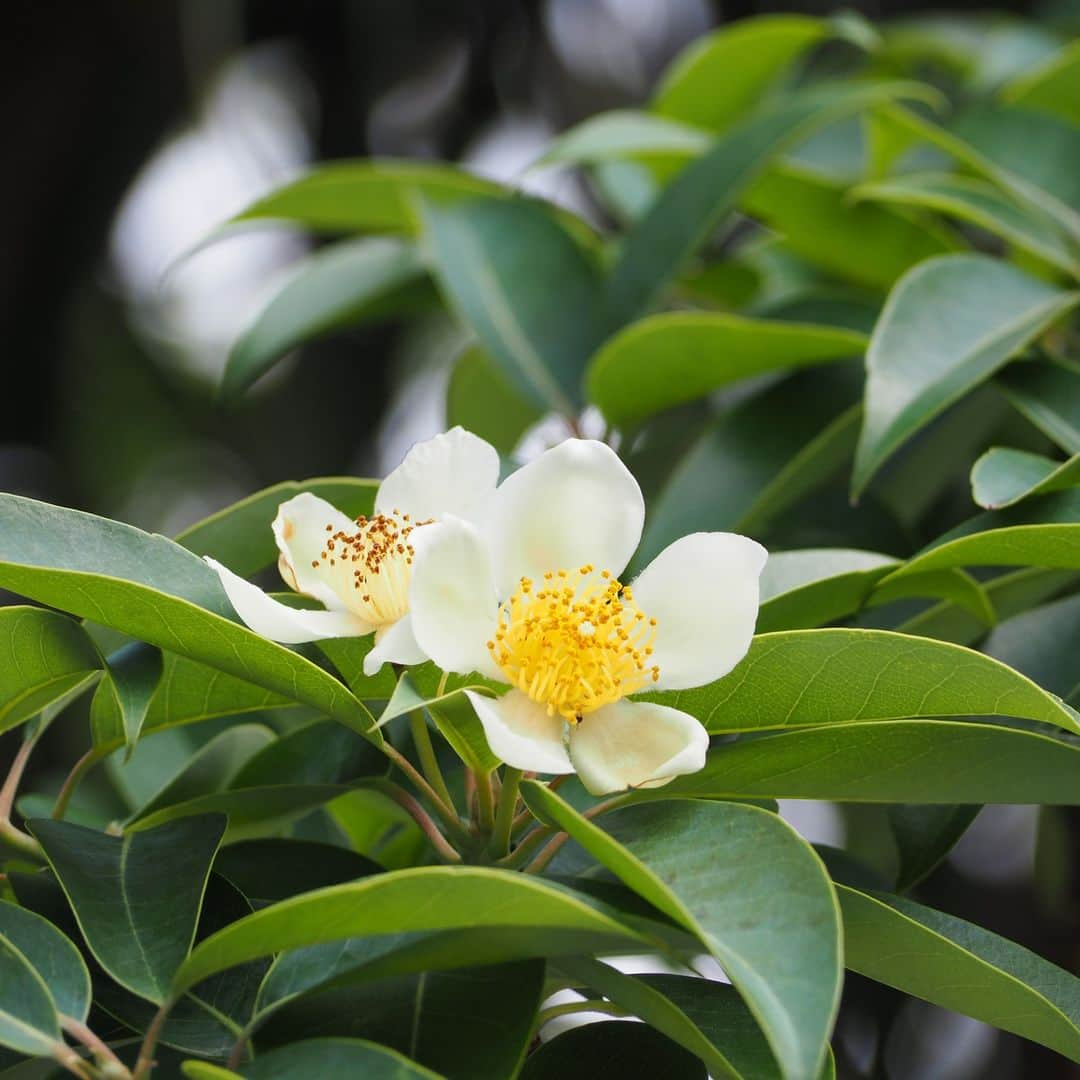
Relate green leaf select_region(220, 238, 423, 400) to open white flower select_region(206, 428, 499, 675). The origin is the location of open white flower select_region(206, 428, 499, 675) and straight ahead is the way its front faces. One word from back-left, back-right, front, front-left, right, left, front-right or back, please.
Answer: back-right

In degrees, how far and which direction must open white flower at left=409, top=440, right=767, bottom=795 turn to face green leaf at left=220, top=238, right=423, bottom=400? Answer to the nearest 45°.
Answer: approximately 180°

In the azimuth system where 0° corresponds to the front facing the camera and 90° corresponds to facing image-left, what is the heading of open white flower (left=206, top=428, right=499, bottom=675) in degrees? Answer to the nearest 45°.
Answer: approximately 45°

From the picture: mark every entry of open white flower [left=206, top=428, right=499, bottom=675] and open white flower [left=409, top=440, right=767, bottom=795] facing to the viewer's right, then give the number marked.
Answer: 0
